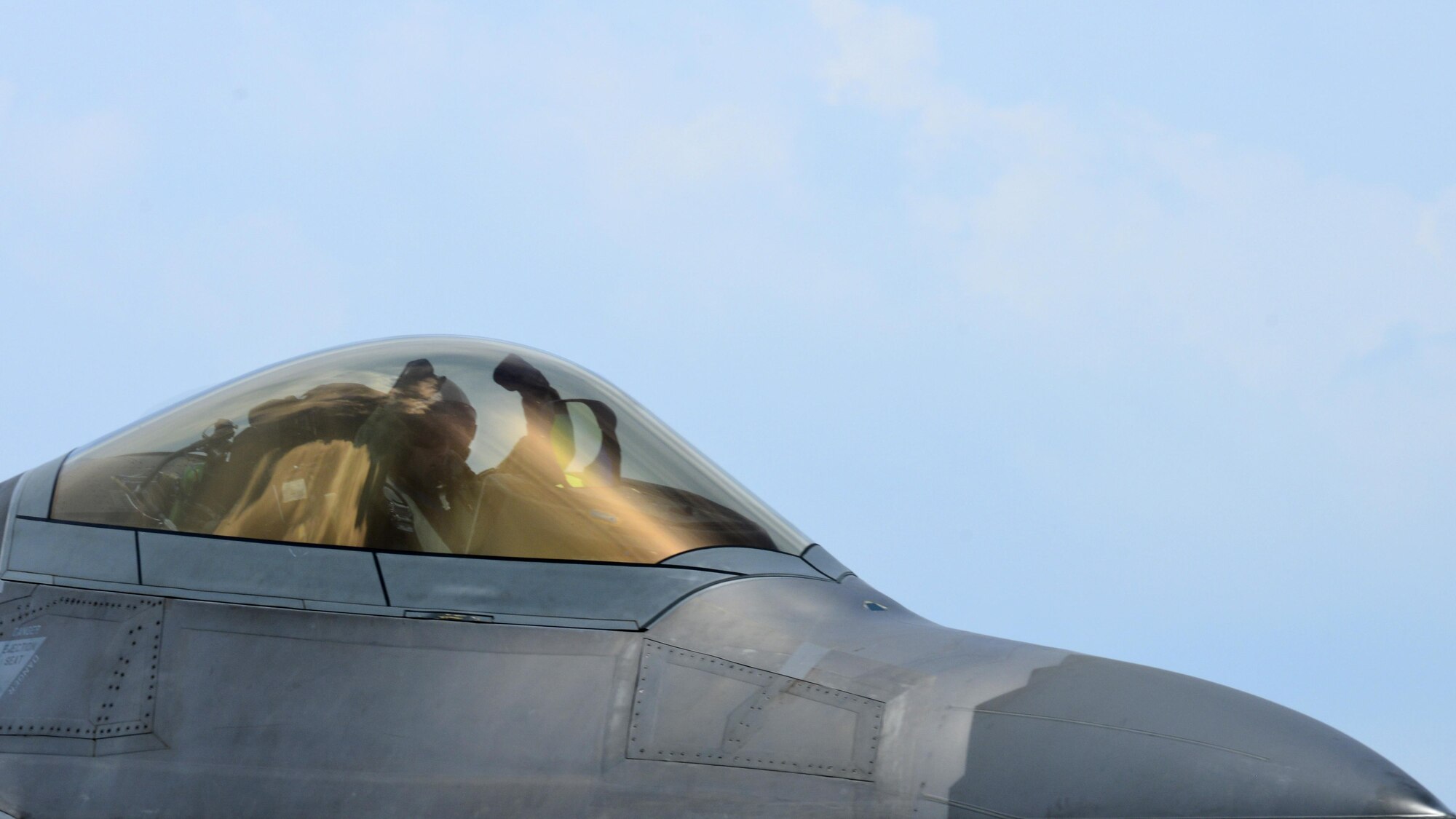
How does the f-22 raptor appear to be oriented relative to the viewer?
to the viewer's right
